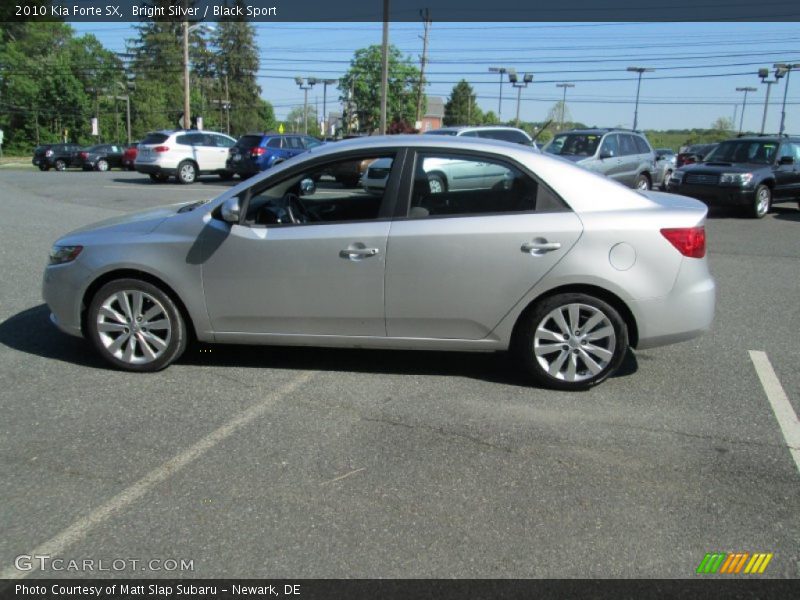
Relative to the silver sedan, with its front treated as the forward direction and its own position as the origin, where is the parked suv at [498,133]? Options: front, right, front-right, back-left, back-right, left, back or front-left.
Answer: right

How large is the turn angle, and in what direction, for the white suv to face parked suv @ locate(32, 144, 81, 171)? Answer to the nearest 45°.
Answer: approximately 45° to its left

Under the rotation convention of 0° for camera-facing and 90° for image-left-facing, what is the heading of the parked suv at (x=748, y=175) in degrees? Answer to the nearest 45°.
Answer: approximately 45°

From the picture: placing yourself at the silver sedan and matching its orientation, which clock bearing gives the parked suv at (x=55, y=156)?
The parked suv is roughly at 2 o'clock from the silver sedan.

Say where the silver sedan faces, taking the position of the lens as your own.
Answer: facing to the left of the viewer

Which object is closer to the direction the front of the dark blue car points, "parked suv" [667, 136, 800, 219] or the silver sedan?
the parked suv

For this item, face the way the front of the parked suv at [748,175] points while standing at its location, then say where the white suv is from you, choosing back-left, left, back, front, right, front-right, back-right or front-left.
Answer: front-right

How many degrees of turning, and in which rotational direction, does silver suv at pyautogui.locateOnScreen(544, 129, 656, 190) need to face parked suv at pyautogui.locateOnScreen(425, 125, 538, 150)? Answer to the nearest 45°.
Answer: approximately 45° to its right

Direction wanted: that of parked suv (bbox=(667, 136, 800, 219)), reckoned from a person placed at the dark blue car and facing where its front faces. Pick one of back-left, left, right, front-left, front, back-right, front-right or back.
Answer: right

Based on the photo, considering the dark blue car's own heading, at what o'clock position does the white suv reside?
The white suv is roughly at 8 o'clock from the dark blue car.

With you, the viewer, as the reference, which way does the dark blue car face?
facing away from the viewer and to the right of the viewer

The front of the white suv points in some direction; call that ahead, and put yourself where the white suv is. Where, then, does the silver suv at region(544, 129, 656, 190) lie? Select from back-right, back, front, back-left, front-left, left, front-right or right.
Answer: right
